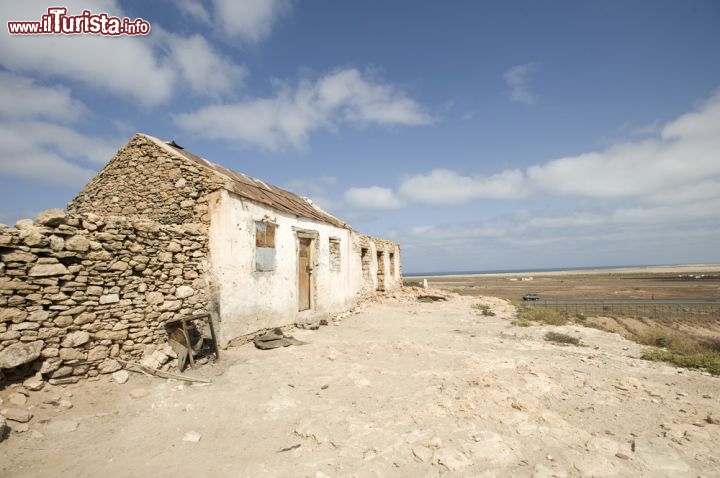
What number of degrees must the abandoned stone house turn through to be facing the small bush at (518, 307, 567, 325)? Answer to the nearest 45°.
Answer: approximately 45° to its left

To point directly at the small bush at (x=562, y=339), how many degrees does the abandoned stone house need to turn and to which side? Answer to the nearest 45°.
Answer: approximately 45° to its left

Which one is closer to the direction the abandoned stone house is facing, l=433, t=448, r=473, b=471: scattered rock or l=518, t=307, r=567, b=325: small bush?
the scattered rock

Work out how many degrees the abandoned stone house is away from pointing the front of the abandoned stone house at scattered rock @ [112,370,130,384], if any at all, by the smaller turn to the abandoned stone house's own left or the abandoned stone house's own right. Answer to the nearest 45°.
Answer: approximately 45° to the abandoned stone house's own right

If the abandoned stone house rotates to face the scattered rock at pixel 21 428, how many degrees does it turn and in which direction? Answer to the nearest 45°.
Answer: approximately 45° to its right

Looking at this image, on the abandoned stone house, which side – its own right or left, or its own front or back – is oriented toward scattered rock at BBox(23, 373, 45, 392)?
right

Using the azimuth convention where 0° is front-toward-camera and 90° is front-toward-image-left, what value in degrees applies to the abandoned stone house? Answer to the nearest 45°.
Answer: approximately 315°

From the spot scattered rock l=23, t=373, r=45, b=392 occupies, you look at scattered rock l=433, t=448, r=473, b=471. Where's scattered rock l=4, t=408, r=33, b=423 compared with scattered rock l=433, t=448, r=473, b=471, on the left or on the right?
right

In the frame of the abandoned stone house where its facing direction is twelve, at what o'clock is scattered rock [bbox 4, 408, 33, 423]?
The scattered rock is roughly at 2 o'clock from the abandoned stone house.

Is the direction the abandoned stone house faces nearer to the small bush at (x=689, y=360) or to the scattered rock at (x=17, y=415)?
the small bush
